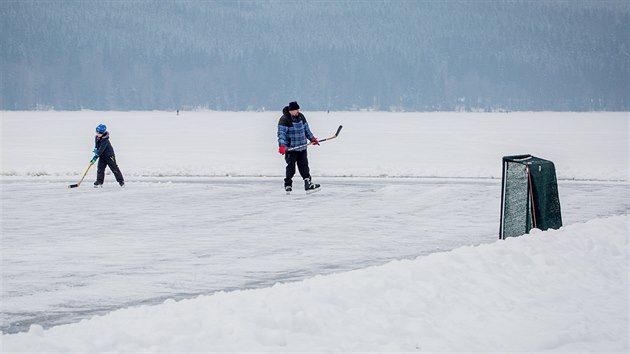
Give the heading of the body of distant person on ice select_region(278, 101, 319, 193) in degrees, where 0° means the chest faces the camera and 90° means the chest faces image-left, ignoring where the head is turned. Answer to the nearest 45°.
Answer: approximately 315°

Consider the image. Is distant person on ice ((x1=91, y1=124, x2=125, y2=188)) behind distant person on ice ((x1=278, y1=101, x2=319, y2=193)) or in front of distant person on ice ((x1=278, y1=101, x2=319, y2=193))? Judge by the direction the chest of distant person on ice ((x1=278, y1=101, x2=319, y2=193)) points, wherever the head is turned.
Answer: behind
